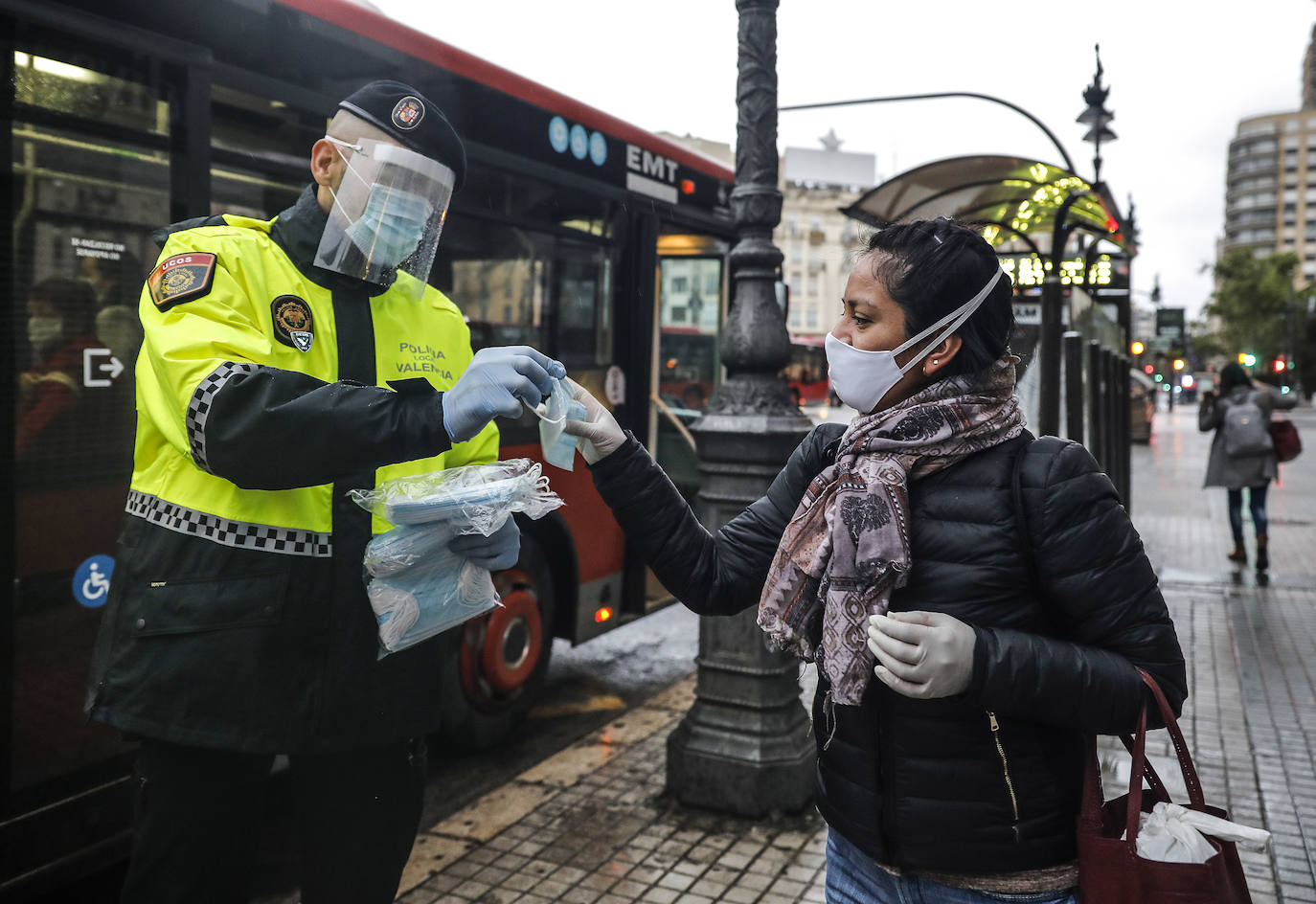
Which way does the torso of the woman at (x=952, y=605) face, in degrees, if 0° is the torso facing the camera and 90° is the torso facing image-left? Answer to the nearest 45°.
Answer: approximately 45°

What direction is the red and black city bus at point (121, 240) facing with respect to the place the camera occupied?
facing away from the viewer and to the right of the viewer

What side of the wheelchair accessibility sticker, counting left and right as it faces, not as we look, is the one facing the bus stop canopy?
left

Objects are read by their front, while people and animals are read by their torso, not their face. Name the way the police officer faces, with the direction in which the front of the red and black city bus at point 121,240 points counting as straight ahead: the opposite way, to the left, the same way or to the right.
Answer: to the right

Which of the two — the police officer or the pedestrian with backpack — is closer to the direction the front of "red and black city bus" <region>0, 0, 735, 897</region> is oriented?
the pedestrian with backpack

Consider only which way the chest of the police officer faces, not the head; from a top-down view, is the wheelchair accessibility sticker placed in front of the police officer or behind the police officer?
behind

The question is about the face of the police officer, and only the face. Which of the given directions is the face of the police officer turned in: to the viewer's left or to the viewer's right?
to the viewer's right

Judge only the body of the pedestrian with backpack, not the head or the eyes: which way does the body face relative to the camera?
away from the camera

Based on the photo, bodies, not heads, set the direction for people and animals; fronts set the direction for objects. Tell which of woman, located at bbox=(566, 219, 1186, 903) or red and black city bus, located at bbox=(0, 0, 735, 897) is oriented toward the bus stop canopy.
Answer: the red and black city bus
